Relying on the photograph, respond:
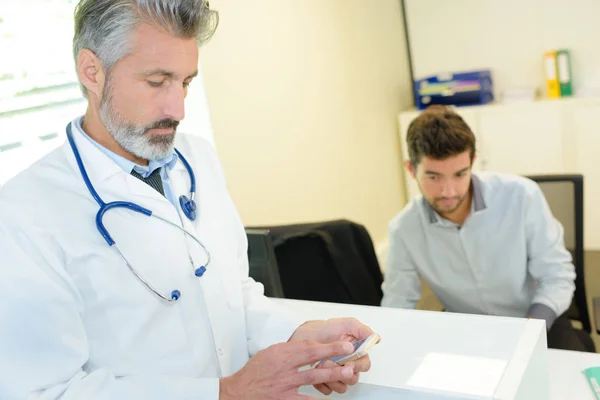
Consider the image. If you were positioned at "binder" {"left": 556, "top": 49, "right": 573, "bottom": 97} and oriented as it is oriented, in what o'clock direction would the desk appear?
The desk is roughly at 12 o'clock from the binder.

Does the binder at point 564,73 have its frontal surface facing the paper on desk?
yes

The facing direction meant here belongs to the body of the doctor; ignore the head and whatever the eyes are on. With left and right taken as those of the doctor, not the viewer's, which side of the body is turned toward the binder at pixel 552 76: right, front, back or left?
left

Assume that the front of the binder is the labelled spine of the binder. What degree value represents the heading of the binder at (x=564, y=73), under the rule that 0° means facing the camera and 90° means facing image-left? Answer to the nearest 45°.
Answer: approximately 0°

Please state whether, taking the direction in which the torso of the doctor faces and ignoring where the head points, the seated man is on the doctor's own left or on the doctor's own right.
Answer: on the doctor's own left

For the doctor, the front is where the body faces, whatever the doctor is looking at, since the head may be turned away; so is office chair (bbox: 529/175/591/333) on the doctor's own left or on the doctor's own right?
on the doctor's own left

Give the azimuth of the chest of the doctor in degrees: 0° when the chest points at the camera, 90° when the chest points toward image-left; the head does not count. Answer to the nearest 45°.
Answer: approximately 315°

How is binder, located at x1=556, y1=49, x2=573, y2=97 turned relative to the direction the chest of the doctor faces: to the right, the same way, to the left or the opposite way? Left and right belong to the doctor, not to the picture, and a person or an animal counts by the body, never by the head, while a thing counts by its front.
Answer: to the right

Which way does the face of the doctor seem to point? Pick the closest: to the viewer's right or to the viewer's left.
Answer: to the viewer's right

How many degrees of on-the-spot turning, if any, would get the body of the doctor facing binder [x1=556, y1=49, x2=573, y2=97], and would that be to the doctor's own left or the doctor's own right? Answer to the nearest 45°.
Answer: approximately 90° to the doctor's own left
